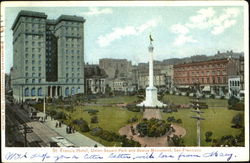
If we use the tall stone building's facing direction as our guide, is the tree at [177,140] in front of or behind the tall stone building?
in front

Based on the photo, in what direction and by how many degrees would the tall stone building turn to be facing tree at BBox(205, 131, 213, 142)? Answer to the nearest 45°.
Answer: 0° — it already faces it

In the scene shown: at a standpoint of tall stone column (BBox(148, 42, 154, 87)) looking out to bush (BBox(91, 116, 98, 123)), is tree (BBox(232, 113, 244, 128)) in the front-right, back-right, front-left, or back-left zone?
back-left

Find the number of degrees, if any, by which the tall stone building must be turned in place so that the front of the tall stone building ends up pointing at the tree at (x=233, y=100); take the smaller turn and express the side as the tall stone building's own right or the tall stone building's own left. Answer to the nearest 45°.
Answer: approximately 45° to the tall stone building's own left

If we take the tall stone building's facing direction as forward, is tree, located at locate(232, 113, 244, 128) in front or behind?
in front

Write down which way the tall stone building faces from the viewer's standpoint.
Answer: facing the viewer and to the right of the viewer

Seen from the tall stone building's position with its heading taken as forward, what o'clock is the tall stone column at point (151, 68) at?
The tall stone column is roughly at 11 o'clock from the tall stone building.
